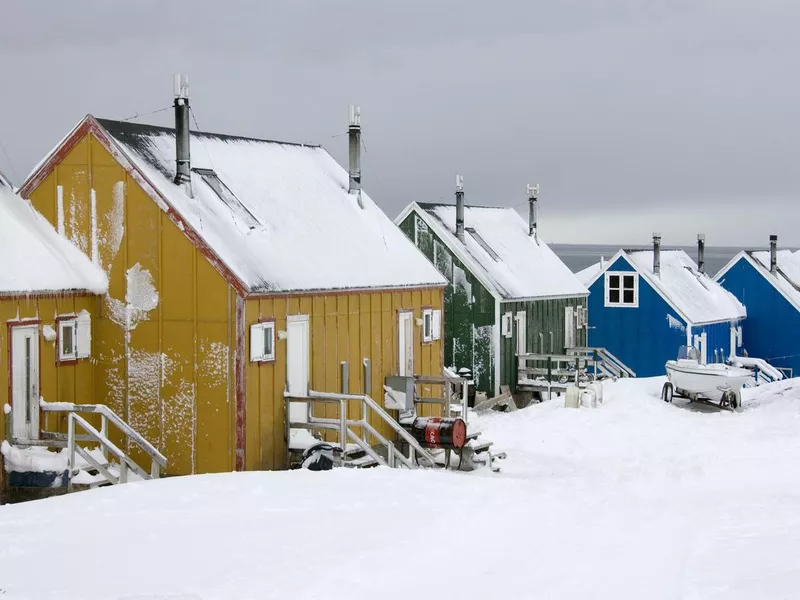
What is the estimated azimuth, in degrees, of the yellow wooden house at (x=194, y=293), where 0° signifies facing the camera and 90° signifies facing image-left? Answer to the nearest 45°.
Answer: approximately 315°

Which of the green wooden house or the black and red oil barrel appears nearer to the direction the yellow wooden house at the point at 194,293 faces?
the black and red oil barrel

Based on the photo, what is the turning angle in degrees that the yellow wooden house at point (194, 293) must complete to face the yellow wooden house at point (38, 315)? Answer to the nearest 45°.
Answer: approximately 135° to its right

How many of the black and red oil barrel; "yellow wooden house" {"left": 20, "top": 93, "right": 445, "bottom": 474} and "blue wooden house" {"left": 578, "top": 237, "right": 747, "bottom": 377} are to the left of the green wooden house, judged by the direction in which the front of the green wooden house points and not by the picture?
1

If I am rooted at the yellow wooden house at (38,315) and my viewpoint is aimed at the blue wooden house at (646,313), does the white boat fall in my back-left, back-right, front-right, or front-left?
front-right

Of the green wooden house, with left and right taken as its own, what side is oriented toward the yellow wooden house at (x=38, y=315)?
right

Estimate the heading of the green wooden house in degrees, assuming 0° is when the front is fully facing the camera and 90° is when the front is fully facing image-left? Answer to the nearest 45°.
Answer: approximately 315°
